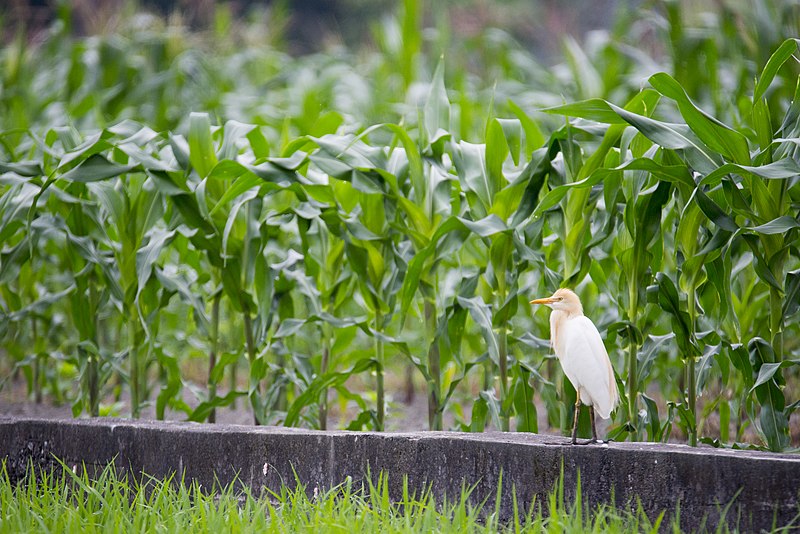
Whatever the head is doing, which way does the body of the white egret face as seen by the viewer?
to the viewer's left
